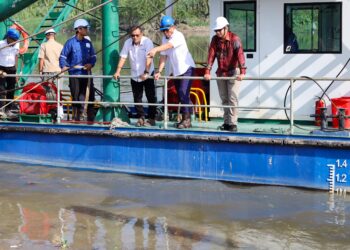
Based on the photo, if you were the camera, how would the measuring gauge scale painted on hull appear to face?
facing the viewer

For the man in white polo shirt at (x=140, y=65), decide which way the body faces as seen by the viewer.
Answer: toward the camera

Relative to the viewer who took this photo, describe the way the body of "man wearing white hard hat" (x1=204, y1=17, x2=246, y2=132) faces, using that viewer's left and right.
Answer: facing the viewer and to the left of the viewer

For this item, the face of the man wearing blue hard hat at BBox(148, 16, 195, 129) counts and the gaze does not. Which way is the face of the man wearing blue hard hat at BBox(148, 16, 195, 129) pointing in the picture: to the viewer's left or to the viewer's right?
to the viewer's left
